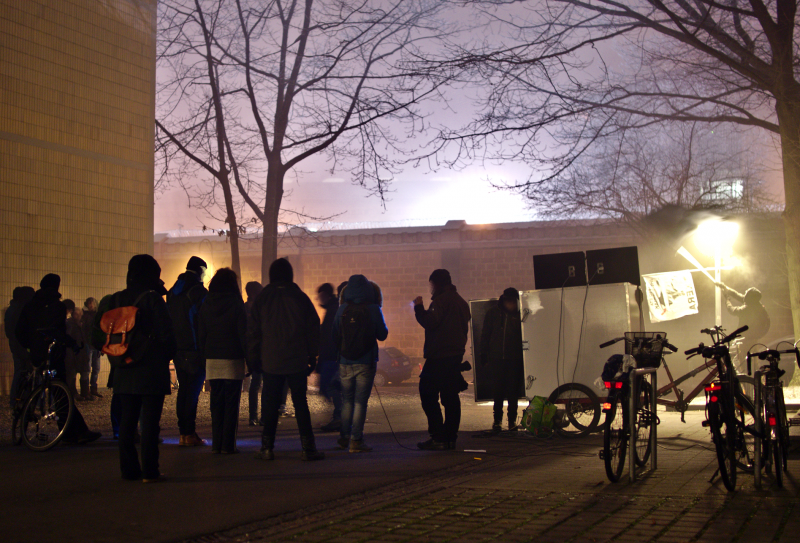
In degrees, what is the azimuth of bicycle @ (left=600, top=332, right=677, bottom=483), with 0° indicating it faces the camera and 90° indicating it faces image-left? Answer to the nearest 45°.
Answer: approximately 180°

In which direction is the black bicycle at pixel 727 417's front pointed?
away from the camera

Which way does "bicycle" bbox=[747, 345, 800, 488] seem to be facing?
away from the camera

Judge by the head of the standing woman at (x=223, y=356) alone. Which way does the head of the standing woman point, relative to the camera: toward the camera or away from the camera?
away from the camera

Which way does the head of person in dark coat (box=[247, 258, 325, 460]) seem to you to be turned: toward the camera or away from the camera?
away from the camera

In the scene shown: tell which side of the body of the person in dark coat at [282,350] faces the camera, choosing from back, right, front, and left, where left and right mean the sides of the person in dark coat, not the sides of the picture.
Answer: back

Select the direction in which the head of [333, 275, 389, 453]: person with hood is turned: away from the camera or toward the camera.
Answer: away from the camera

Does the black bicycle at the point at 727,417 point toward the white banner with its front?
yes
